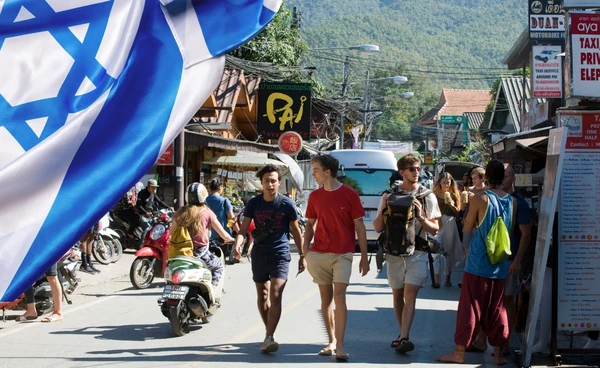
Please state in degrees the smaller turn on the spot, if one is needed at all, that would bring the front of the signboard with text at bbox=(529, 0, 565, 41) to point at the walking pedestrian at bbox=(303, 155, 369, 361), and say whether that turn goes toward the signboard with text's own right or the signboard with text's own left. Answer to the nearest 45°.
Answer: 0° — it already faces them

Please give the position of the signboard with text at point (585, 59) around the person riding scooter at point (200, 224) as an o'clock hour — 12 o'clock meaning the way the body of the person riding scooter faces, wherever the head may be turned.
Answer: The signboard with text is roughly at 3 o'clock from the person riding scooter.

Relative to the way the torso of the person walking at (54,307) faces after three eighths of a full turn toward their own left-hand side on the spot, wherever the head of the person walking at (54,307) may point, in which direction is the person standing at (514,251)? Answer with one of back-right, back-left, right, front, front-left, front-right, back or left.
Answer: front

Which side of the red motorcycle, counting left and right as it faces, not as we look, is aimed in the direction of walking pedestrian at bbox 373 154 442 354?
left

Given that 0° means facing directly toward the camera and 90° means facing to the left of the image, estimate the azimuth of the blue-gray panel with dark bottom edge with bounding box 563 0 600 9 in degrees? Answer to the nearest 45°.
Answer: approximately 0°
